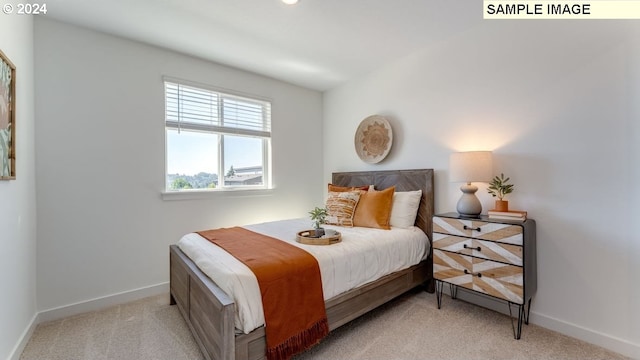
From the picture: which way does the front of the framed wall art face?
to the viewer's right

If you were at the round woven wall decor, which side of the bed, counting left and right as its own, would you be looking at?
back

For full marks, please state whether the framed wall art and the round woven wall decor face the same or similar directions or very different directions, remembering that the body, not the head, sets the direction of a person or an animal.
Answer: very different directions

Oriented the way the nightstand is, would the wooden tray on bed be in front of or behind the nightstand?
in front

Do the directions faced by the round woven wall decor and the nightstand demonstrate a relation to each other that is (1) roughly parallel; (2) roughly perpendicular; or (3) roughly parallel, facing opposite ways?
roughly parallel

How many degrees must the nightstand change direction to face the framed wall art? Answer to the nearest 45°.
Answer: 0° — it already faces it

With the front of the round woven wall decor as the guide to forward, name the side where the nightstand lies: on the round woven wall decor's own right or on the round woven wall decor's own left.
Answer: on the round woven wall decor's own left

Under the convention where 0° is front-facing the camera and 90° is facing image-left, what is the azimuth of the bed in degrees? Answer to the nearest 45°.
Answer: approximately 45°

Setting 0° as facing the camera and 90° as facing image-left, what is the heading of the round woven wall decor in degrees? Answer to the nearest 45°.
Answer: approximately 45°

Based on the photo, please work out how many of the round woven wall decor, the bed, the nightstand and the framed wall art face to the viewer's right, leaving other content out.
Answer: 1

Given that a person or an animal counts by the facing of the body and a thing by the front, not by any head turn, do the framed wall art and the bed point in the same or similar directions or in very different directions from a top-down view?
very different directions

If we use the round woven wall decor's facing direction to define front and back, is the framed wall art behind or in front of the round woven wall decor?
in front

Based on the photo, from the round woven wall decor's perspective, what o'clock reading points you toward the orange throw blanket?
The orange throw blanket is roughly at 11 o'clock from the round woven wall decor.
